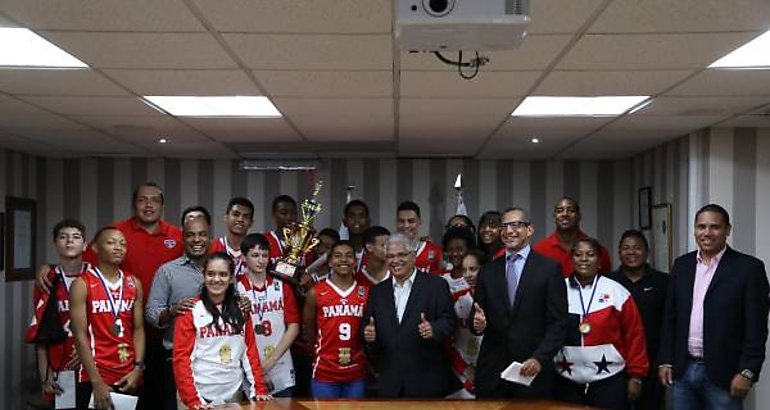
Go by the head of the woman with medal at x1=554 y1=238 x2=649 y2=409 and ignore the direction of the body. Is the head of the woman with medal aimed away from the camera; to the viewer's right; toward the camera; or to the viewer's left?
toward the camera

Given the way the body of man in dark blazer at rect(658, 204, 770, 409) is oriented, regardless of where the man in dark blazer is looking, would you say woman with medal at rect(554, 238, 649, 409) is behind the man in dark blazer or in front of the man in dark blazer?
in front

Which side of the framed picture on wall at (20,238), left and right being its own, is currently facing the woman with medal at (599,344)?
front

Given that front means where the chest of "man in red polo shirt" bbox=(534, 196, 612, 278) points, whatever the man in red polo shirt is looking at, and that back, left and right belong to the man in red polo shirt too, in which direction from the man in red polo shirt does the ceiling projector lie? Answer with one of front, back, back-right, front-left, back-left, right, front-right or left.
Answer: front

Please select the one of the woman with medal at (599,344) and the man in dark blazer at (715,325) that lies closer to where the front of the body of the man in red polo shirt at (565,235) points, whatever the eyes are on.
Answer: the woman with medal

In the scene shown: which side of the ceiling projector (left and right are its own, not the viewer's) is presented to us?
front

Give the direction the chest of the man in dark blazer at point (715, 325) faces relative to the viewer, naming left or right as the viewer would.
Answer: facing the viewer and to the left of the viewer

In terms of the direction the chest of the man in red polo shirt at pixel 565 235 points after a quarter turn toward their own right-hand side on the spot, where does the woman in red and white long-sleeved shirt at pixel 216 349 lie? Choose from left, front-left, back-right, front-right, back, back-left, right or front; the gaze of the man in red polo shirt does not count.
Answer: front-left

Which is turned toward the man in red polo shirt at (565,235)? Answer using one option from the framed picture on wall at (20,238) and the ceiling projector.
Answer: the framed picture on wall

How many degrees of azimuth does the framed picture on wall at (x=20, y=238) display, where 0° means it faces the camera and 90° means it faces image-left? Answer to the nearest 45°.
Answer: approximately 315°

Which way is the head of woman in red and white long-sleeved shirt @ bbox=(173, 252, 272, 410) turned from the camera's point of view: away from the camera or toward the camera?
toward the camera

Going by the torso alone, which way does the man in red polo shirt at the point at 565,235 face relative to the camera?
toward the camera

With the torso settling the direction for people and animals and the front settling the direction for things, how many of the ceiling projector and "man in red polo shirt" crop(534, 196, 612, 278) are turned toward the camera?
2

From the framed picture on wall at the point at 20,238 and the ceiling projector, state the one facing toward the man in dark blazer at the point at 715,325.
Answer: the framed picture on wall
